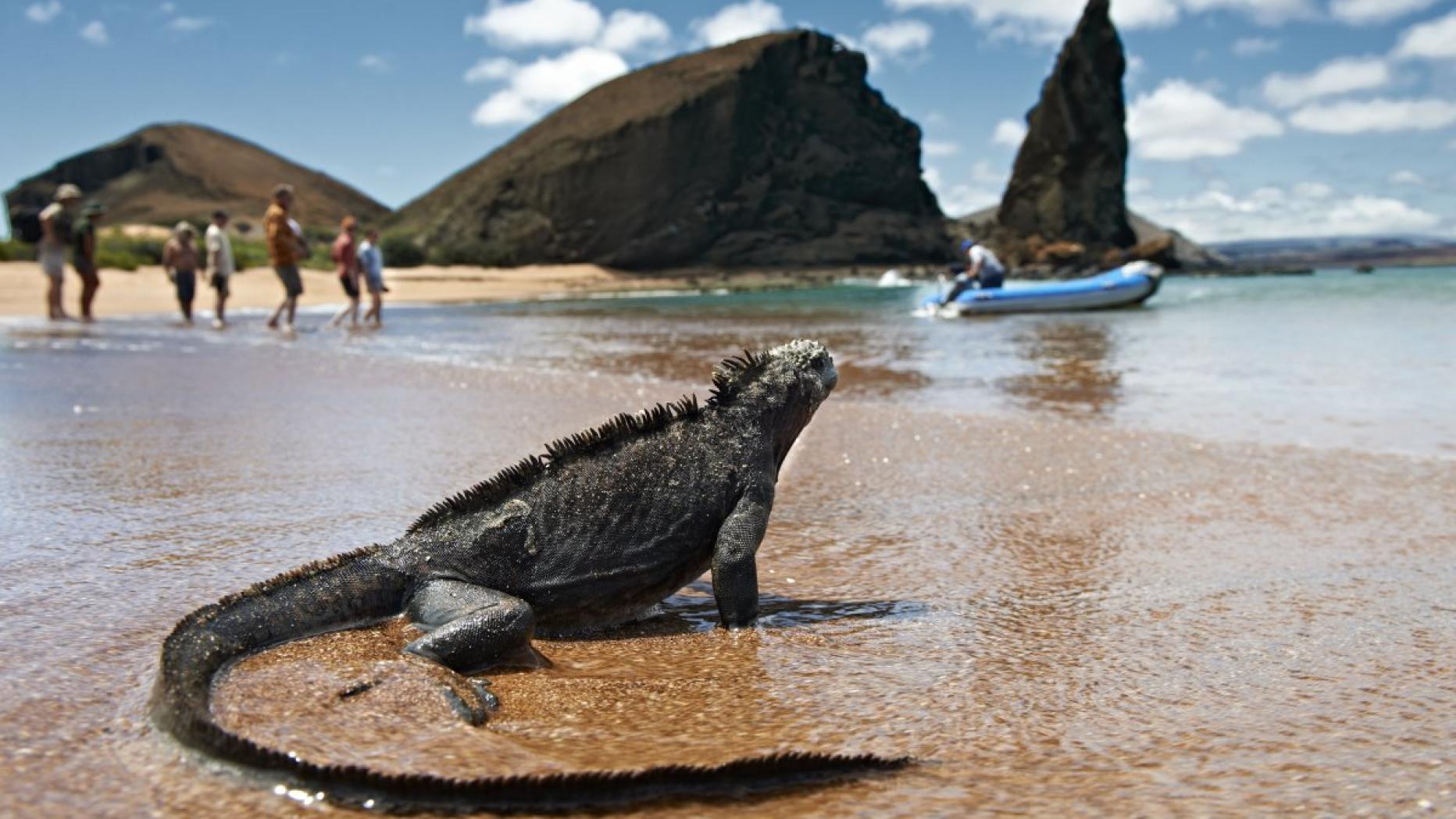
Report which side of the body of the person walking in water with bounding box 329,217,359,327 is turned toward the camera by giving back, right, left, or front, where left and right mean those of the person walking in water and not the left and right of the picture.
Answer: right

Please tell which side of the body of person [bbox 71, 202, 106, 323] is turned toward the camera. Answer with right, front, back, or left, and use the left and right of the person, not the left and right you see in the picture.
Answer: right

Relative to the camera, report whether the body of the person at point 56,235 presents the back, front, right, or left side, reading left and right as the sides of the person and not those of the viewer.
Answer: right

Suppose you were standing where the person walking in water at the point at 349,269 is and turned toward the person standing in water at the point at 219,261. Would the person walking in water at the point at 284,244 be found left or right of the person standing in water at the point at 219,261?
left
